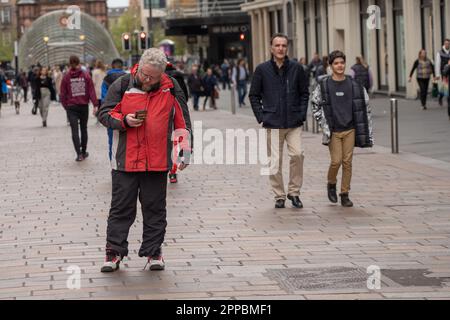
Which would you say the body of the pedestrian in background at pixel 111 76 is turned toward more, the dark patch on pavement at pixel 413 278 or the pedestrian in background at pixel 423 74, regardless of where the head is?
the pedestrian in background

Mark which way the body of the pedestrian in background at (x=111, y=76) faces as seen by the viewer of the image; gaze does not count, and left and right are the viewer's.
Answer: facing away from the viewer

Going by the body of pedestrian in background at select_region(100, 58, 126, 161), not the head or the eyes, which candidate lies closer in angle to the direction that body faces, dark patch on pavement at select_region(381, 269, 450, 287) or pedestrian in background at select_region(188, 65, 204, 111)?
the pedestrian in background

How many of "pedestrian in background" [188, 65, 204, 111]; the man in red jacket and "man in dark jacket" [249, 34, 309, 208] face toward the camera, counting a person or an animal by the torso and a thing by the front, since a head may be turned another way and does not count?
3

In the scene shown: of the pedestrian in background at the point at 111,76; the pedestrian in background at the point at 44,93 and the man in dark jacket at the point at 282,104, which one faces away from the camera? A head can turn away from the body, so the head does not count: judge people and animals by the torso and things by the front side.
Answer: the pedestrian in background at the point at 111,76

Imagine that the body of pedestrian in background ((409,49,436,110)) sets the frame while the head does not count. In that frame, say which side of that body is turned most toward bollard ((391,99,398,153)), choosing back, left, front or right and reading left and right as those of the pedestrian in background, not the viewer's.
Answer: front

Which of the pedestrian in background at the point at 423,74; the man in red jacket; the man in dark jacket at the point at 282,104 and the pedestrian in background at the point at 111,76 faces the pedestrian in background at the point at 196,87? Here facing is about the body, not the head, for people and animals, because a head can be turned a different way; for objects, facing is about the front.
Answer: the pedestrian in background at the point at 111,76

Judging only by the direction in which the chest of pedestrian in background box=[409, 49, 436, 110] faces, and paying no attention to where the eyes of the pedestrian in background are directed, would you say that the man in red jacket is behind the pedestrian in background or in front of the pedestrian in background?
in front
